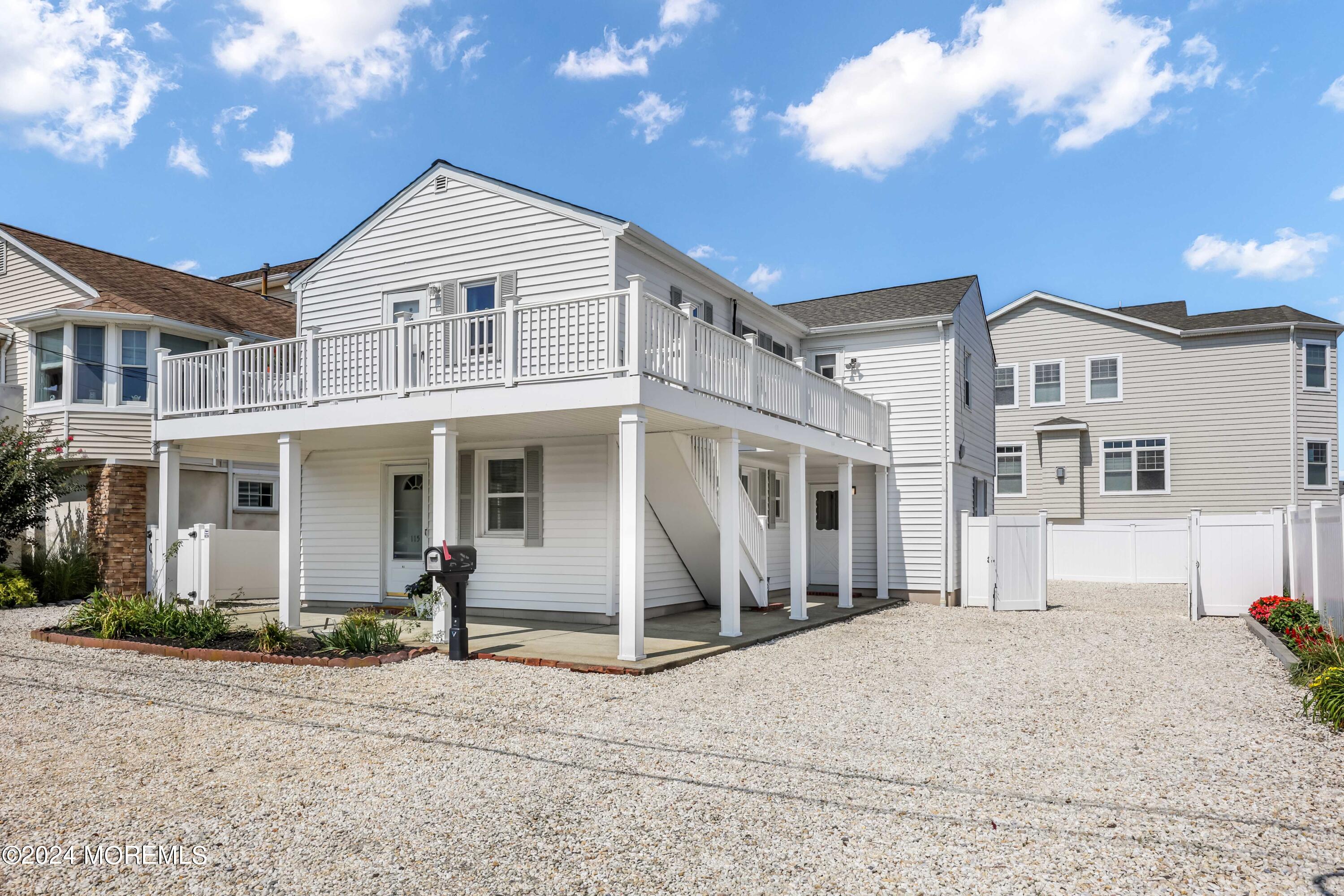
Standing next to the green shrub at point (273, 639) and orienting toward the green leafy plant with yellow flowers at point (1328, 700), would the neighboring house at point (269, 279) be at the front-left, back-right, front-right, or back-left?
back-left

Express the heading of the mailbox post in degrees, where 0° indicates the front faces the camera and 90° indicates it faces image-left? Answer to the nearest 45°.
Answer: approximately 45°

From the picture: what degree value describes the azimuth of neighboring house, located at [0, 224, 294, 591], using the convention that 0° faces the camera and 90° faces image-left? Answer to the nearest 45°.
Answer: approximately 45°

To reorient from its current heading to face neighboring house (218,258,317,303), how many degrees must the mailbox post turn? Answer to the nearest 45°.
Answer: approximately 135° to its right

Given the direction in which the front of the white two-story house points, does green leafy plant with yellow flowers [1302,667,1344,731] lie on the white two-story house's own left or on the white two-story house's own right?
on the white two-story house's own left

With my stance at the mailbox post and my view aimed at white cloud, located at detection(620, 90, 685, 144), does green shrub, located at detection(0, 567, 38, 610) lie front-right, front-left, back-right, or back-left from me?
front-left

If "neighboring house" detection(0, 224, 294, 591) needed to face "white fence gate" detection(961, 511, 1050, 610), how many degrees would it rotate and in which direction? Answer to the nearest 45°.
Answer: approximately 90° to its left

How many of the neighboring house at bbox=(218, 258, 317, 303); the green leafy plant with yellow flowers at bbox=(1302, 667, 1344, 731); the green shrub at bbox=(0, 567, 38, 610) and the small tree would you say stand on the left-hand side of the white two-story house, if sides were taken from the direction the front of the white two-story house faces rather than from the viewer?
1

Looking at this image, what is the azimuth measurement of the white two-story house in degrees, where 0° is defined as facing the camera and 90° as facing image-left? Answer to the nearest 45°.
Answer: approximately 45°

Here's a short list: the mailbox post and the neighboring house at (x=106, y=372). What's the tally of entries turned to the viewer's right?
0

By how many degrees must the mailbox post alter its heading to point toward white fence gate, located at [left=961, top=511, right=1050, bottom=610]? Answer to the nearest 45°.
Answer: approximately 180°

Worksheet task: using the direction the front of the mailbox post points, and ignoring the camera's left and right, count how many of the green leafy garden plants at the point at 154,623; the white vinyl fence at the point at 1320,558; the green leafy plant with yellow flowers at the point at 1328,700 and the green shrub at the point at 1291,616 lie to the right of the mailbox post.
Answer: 1

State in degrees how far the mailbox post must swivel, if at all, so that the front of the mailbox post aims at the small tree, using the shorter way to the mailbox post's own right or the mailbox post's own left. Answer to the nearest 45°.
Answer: approximately 90° to the mailbox post's own right
